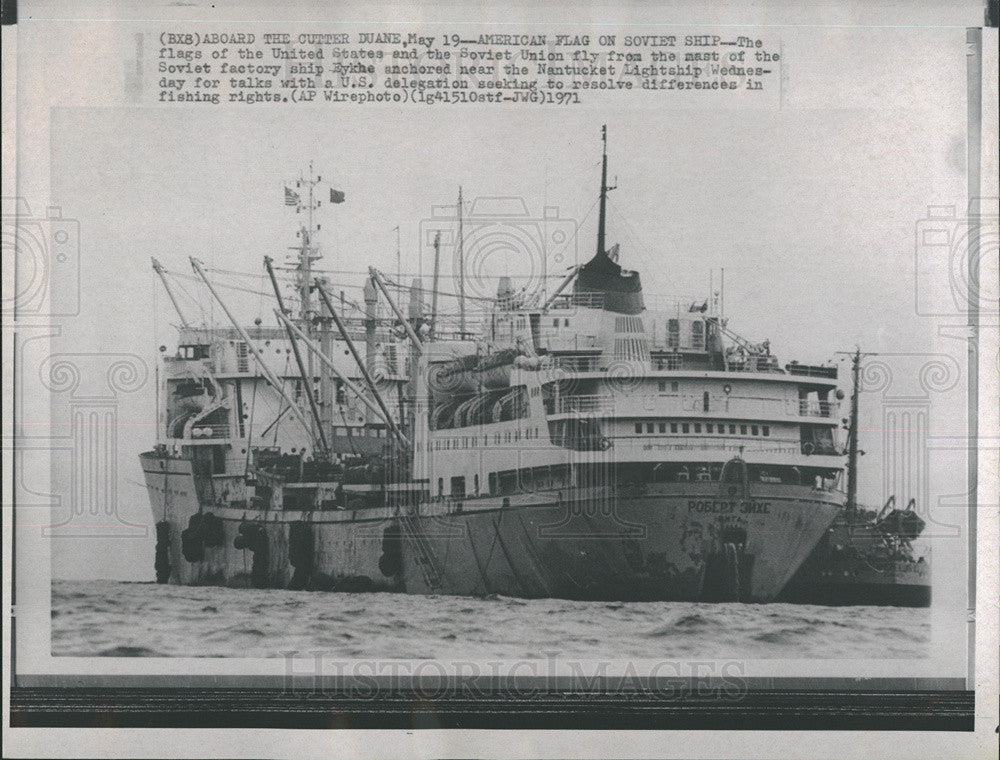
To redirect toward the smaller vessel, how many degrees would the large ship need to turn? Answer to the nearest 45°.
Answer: approximately 135° to its right

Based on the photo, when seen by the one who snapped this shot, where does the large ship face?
facing away from the viewer and to the left of the viewer
